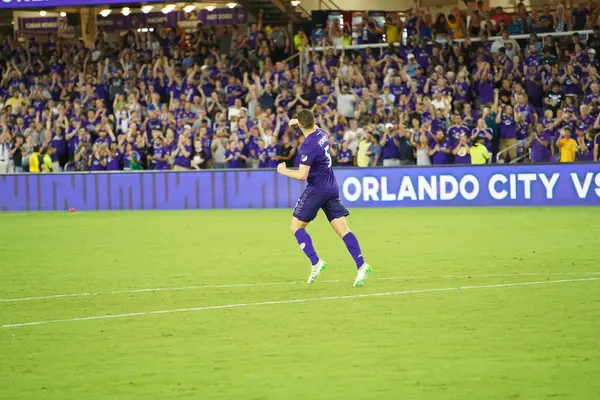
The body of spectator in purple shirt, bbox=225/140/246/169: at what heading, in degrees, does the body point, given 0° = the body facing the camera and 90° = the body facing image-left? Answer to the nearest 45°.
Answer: approximately 0°

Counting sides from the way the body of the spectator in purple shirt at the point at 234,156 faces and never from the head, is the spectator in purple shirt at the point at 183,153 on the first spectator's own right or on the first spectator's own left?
on the first spectator's own right

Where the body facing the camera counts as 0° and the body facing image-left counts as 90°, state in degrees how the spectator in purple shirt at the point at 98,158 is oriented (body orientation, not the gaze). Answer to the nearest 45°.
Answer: approximately 0°

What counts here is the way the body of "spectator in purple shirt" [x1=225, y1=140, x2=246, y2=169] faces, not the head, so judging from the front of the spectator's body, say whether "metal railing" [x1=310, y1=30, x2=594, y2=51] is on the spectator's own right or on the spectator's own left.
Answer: on the spectator's own left

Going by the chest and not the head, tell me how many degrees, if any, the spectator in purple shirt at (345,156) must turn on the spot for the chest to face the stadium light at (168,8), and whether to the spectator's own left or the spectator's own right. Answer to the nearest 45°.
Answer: approximately 135° to the spectator's own right

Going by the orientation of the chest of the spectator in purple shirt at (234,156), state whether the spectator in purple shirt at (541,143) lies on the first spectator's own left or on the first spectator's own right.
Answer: on the first spectator's own left

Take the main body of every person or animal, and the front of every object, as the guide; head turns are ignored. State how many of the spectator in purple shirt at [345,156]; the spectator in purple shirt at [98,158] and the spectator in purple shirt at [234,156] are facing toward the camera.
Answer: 3

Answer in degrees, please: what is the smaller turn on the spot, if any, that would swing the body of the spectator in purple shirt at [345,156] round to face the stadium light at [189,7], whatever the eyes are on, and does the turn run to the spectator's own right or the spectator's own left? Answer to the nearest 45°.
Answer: approximately 135° to the spectator's own right

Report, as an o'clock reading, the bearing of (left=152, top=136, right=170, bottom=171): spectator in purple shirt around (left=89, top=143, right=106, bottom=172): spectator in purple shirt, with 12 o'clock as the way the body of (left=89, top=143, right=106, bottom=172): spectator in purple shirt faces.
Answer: (left=152, top=136, right=170, bottom=171): spectator in purple shirt is roughly at 10 o'clock from (left=89, top=143, right=106, bottom=172): spectator in purple shirt.

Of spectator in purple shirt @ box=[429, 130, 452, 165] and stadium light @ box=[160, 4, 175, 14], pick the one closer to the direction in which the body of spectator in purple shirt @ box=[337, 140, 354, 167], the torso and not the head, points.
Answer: the spectator in purple shirt

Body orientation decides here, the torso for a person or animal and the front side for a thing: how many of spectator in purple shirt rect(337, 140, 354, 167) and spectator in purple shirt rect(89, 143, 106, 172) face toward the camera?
2
